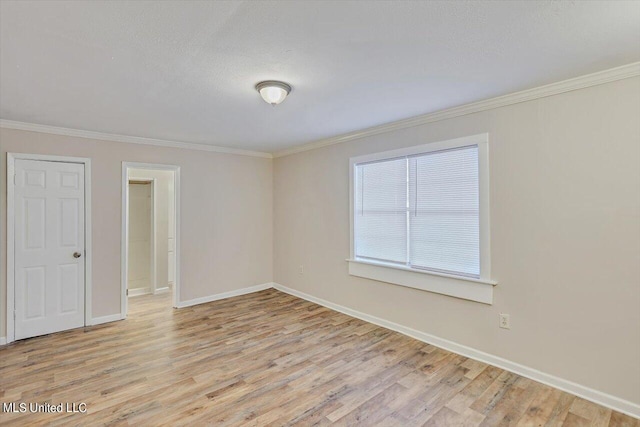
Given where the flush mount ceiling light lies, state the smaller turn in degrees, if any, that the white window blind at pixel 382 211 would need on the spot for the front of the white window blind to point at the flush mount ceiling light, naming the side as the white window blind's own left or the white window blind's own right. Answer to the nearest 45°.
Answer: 0° — it already faces it

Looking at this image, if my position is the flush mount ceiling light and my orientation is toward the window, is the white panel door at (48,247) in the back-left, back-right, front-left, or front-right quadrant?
back-left

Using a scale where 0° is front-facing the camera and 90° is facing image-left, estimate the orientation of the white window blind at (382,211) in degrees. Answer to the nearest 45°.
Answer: approximately 45°

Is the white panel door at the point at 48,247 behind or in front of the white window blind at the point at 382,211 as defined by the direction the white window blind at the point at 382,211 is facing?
in front
